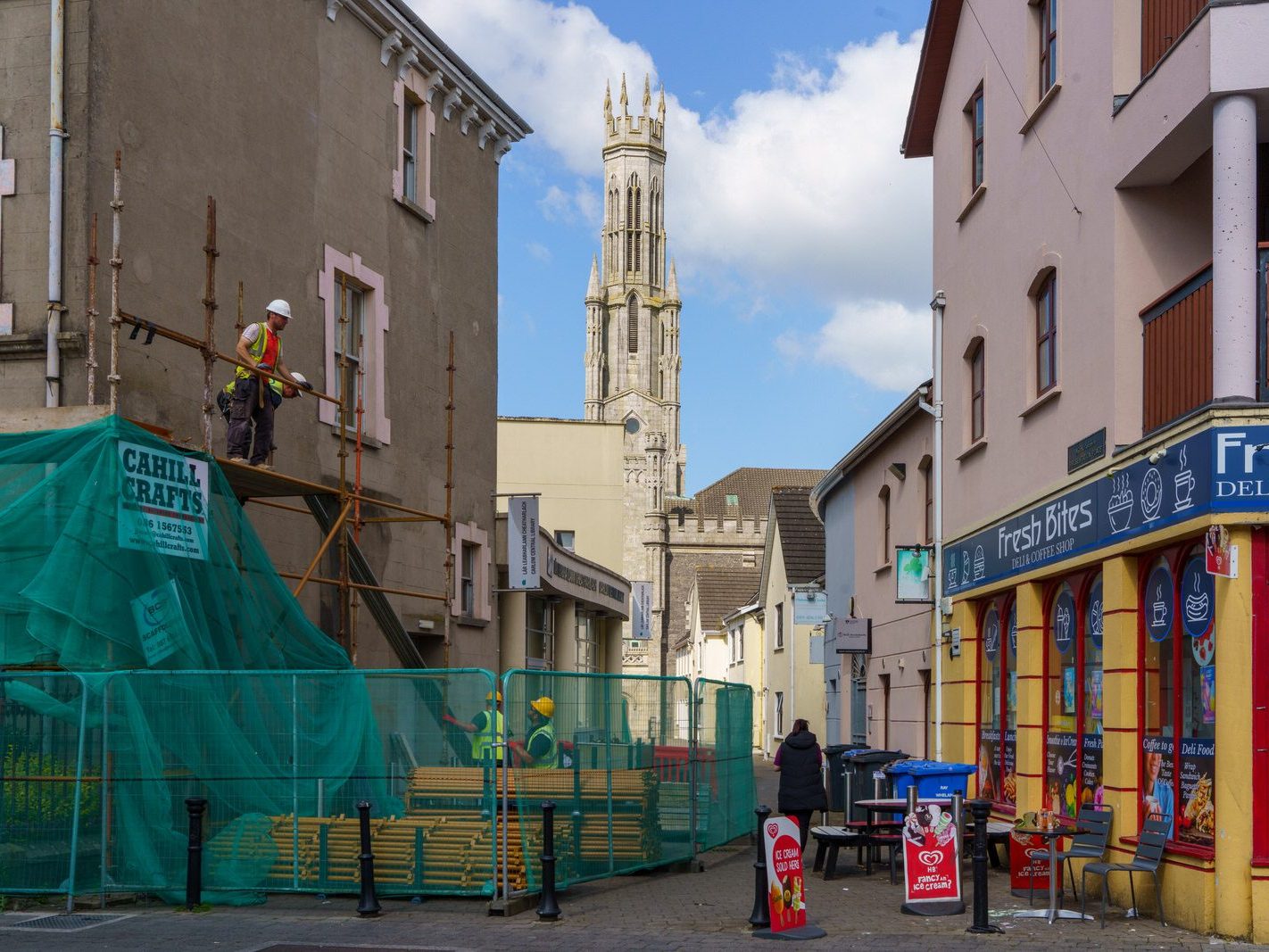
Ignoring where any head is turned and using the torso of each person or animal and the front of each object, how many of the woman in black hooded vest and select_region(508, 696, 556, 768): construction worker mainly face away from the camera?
1

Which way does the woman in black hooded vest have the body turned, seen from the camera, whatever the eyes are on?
away from the camera

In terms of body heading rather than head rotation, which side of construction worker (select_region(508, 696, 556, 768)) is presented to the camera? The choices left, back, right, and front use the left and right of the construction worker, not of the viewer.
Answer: left

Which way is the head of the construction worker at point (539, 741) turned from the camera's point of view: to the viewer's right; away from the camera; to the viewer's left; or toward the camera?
to the viewer's left

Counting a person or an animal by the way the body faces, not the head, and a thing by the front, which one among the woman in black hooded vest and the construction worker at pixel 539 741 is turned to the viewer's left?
the construction worker

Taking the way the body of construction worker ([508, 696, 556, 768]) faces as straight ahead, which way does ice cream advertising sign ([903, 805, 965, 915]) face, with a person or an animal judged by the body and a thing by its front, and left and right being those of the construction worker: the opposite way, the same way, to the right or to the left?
to the left

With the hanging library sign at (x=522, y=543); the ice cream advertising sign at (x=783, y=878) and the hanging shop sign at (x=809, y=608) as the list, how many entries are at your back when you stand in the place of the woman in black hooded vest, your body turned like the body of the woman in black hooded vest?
1
